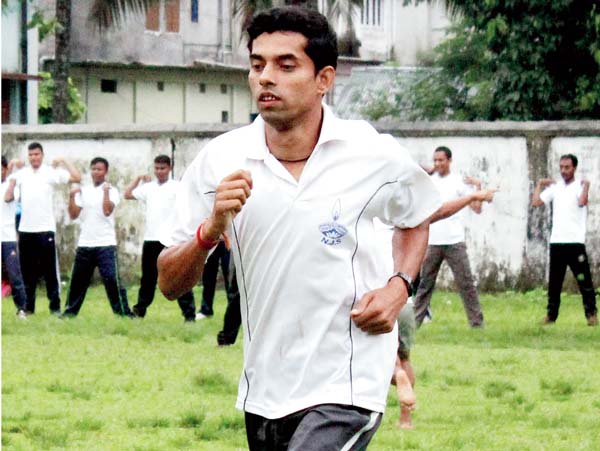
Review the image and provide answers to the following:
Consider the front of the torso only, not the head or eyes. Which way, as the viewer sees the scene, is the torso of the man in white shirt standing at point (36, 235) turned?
toward the camera

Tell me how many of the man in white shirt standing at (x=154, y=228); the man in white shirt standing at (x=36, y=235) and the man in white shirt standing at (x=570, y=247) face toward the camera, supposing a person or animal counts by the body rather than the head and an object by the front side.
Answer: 3

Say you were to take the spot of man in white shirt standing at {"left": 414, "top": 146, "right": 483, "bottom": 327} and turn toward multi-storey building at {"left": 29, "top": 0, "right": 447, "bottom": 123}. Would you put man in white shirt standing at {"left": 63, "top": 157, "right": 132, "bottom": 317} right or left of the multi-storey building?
left

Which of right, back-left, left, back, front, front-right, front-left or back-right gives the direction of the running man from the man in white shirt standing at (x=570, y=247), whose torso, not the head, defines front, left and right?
front

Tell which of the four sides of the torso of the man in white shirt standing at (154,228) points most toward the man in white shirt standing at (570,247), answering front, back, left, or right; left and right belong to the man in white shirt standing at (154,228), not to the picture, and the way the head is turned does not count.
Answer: left

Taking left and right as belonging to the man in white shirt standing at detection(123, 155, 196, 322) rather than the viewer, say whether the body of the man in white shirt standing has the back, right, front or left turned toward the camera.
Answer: front

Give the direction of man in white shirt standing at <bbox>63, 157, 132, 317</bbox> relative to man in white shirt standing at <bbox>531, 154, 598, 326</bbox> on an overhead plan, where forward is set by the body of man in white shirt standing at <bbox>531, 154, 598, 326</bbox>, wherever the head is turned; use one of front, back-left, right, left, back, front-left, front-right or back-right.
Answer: right

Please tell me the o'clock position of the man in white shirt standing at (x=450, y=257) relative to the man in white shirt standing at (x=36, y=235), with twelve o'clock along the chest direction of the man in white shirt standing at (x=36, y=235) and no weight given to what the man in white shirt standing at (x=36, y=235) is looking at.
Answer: the man in white shirt standing at (x=450, y=257) is roughly at 10 o'clock from the man in white shirt standing at (x=36, y=235).

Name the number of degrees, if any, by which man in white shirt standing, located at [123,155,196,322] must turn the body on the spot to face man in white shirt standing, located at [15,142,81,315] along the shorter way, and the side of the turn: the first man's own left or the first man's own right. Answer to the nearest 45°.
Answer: approximately 135° to the first man's own right

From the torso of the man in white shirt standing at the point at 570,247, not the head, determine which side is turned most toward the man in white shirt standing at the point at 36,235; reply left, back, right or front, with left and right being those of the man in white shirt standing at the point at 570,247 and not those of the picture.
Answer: right
